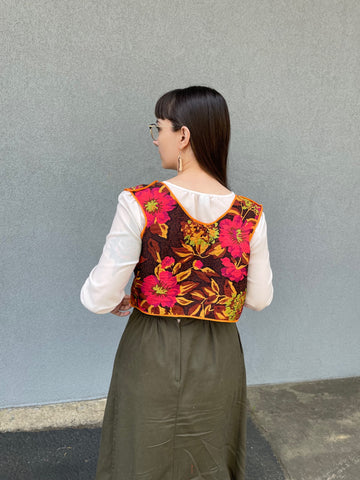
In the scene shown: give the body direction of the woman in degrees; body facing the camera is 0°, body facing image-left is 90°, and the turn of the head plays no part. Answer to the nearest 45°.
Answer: approximately 180°
